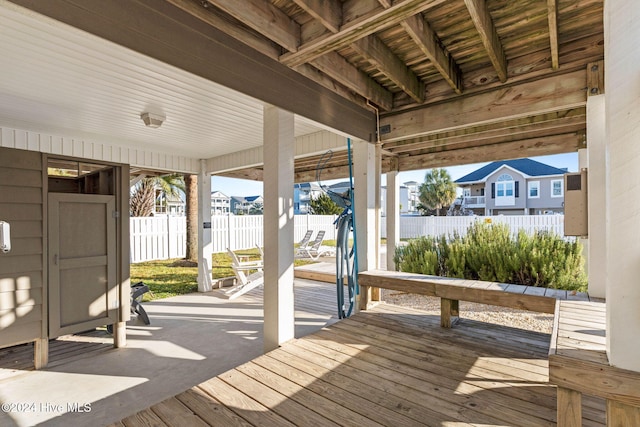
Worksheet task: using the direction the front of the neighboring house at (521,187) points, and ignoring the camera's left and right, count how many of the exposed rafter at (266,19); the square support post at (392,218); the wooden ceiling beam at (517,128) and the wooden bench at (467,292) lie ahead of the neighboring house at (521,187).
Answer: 4

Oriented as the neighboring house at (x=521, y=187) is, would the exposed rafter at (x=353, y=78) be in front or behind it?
in front

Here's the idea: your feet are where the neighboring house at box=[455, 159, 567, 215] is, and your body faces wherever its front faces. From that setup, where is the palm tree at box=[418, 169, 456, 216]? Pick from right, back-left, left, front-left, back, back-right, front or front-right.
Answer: right

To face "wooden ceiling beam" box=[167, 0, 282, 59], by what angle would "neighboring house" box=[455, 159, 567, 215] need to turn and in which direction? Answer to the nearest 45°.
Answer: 0° — it already faces it

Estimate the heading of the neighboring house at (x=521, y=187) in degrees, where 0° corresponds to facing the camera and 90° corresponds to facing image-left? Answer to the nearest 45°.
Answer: approximately 0°

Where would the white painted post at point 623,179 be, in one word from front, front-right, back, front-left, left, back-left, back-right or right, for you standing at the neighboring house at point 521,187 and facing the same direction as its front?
front

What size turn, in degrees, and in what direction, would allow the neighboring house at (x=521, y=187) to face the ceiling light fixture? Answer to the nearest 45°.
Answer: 0° — it already faces it

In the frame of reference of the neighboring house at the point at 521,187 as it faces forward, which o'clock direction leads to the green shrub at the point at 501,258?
The green shrub is roughly at 12 o'clock from the neighboring house.

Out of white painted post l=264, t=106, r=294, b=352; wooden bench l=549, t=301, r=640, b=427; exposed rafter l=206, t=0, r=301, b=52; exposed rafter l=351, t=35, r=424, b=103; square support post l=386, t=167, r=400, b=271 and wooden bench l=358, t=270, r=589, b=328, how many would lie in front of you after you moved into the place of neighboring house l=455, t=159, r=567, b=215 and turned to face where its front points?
6

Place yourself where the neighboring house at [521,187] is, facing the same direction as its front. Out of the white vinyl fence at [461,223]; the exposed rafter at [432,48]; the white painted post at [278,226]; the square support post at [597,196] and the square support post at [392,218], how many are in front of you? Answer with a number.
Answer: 5

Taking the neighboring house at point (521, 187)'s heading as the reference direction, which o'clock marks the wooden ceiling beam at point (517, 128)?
The wooden ceiling beam is roughly at 12 o'clock from the neighboring house.

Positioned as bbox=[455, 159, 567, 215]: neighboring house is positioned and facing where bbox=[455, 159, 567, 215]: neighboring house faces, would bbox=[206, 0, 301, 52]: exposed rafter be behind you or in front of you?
in front

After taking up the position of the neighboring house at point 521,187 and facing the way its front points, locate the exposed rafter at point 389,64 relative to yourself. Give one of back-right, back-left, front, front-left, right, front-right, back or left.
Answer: front

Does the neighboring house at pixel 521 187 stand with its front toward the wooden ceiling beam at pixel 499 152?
yes

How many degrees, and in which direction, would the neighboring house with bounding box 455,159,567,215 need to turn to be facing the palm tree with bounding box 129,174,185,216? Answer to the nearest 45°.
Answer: approximately 45° to its right

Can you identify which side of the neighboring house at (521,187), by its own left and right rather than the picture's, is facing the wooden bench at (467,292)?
front

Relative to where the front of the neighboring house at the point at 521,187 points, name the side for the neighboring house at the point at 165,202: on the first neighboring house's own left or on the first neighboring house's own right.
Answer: on the first neighboring house's own right

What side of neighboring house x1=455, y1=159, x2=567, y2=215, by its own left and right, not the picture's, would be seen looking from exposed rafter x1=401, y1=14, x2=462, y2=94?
front
